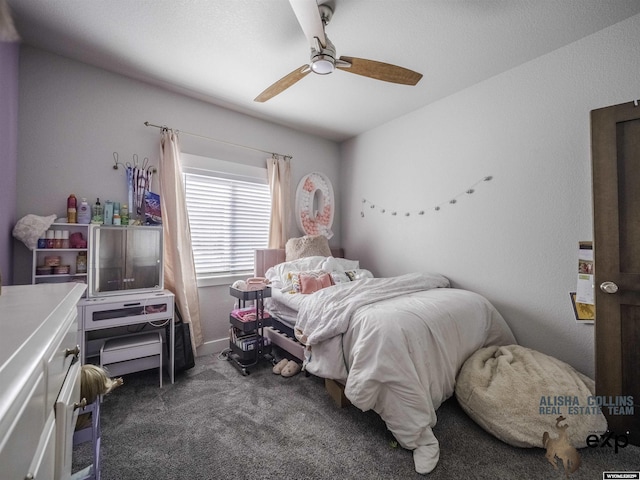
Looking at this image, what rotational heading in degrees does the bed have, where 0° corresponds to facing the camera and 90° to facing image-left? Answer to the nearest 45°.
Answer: approximately 315°

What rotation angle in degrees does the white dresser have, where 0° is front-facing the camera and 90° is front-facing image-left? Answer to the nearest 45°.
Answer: approximately 270°

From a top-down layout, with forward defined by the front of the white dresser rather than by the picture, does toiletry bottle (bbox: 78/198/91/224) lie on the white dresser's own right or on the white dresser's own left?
on the white dresser's own left

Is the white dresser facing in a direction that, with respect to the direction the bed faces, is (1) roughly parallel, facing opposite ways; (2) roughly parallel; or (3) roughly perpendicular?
roughly perpendicular

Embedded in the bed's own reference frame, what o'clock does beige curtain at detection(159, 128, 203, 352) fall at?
The beige curtain is roughly at 5 o'clock from the bed.

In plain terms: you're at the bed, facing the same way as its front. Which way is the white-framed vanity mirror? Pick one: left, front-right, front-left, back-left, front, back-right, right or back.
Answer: back-right

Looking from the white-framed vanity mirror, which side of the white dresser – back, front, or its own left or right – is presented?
left
